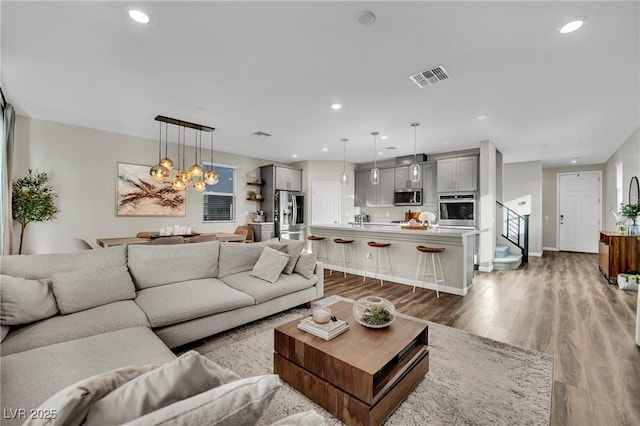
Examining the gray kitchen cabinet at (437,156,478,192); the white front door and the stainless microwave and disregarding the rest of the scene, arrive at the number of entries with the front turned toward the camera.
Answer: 3

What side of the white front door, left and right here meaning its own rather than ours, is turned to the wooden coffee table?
front

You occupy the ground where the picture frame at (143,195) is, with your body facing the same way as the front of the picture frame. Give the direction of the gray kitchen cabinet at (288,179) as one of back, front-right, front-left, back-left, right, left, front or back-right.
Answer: front-left

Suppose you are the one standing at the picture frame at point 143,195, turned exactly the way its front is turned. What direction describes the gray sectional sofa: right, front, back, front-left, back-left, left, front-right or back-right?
front-right

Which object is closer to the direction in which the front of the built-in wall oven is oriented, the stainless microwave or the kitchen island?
the kitchen island

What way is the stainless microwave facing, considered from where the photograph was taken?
facing the viewer

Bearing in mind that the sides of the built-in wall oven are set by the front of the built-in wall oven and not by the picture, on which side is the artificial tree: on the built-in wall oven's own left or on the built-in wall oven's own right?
on the built-in wall oven's own right

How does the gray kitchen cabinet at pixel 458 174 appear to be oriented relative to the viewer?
toward the camera

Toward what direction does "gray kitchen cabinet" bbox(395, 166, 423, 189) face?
toward the camera

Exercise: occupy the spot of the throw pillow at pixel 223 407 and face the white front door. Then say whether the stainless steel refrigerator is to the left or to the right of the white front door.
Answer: left

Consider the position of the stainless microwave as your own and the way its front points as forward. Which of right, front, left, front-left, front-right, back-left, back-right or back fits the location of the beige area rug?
front

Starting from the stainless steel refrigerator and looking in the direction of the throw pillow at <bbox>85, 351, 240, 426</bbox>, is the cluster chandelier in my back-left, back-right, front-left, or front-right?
front-right

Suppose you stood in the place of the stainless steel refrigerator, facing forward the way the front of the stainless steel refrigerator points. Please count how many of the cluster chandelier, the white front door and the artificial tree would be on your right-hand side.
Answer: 2

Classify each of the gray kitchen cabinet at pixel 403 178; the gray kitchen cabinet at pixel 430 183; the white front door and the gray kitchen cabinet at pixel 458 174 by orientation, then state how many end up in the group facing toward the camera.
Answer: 4

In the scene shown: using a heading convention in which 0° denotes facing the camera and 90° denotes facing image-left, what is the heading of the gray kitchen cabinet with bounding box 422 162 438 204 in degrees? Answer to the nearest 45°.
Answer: approximately 0°

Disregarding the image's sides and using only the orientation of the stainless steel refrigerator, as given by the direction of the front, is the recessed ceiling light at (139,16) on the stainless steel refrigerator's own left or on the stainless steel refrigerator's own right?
on the stainless steel refrigerator's own right

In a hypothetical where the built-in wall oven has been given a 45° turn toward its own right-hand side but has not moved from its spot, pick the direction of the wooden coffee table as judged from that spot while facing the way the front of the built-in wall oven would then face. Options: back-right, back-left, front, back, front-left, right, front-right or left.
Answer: front-left

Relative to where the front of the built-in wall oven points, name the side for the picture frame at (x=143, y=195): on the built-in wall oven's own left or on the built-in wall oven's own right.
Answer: on the built-in wall oven's own right
